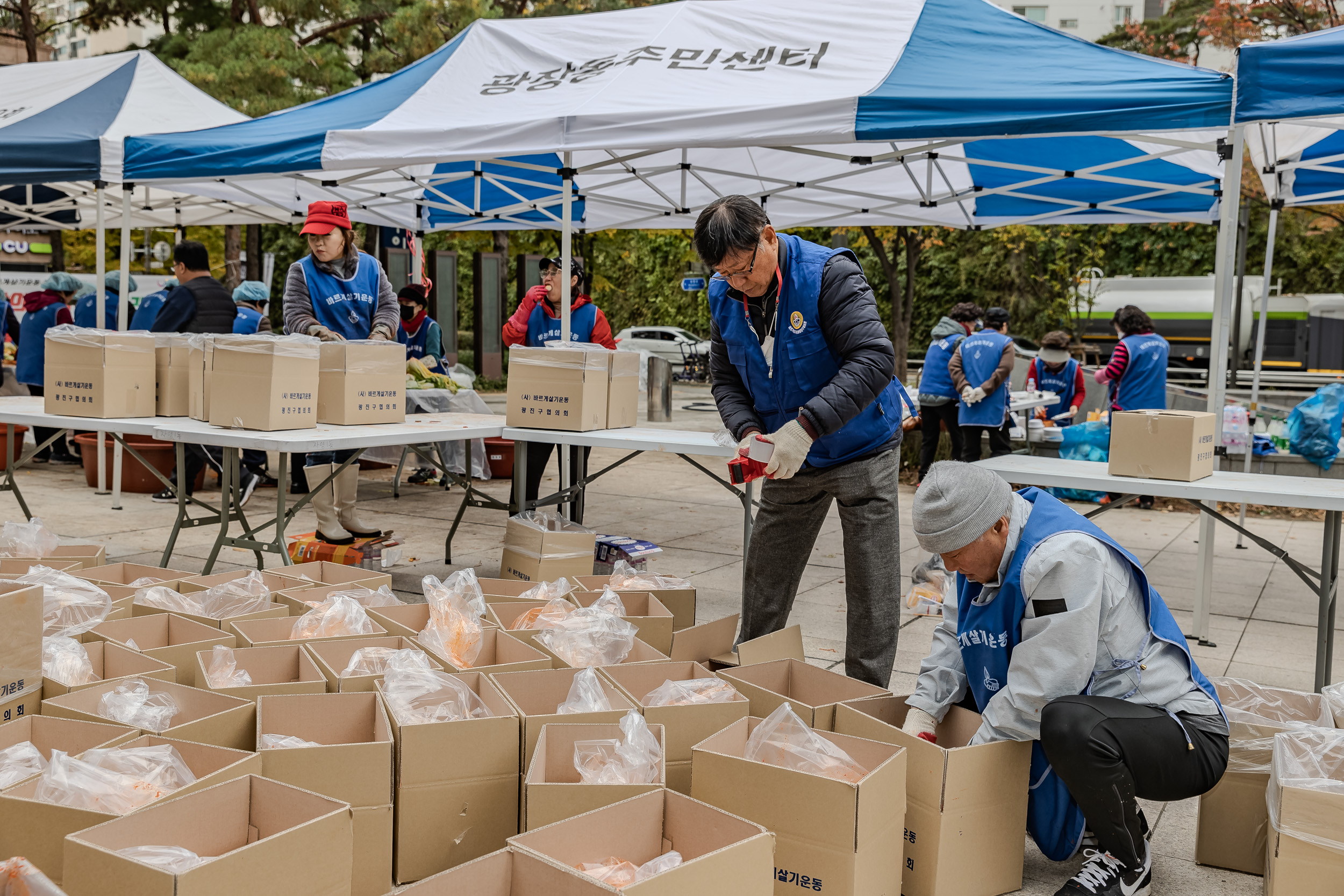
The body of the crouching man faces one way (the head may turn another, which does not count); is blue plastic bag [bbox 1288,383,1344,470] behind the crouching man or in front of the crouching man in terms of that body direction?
behind

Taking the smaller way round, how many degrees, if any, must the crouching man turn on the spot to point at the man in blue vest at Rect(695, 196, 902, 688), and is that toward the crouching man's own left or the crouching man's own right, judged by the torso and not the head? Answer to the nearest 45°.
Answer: approximately 90° to the crouching man's own right

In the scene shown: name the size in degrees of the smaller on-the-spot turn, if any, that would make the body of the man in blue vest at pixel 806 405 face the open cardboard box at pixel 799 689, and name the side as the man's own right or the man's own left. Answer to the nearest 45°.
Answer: approximately 45° to the man's own left

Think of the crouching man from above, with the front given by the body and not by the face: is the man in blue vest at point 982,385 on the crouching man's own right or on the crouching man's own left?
on the crouching man's own right

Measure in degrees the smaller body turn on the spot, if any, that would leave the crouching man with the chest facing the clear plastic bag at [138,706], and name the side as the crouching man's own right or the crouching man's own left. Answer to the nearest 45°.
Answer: approximately 45° to the crouching man's own right

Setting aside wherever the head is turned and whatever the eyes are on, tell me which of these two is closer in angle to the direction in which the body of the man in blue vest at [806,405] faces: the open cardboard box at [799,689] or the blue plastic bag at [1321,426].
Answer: the open cardboard box

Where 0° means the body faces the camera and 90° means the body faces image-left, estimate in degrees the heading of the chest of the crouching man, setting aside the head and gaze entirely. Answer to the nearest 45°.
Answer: approximately 45°
